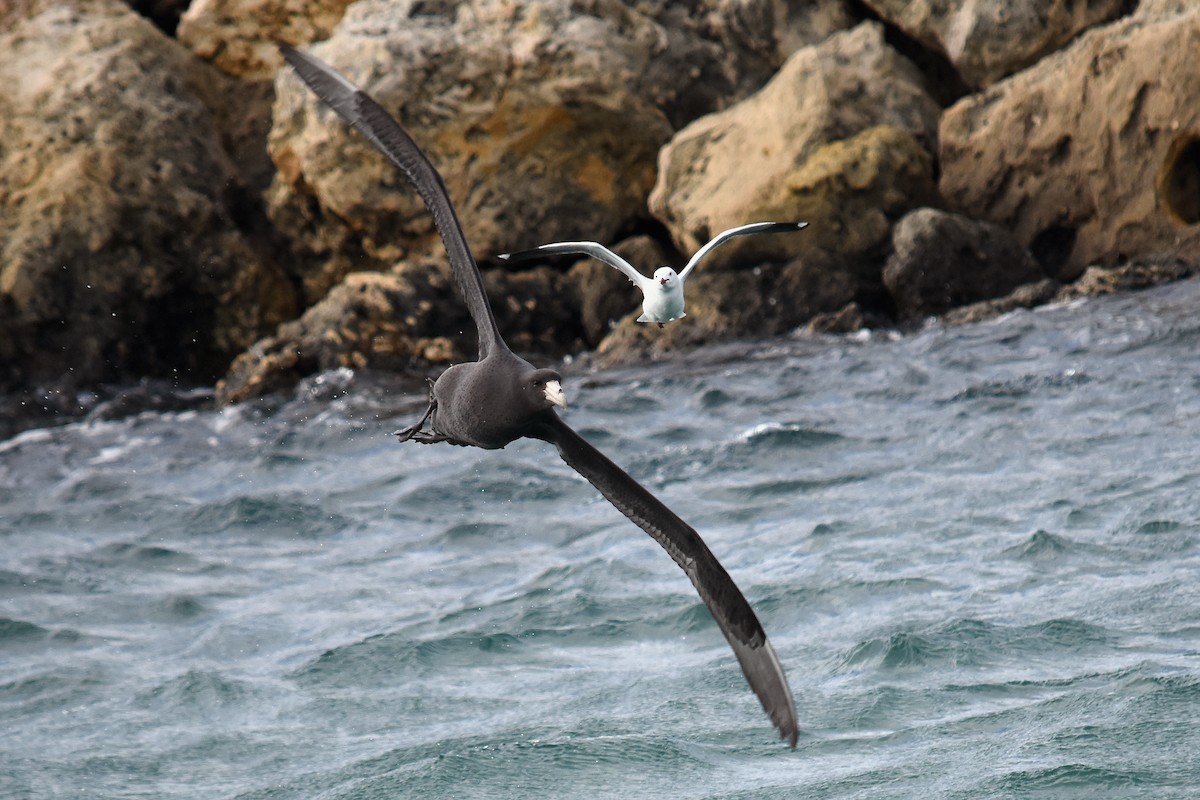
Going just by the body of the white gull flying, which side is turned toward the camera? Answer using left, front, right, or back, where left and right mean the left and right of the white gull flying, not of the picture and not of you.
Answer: front

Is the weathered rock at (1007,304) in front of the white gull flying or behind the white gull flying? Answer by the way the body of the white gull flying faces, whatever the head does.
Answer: behind

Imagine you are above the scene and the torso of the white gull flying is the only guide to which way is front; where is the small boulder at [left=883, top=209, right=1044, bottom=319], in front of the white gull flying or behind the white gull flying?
behind
